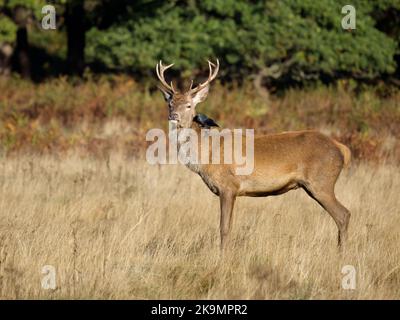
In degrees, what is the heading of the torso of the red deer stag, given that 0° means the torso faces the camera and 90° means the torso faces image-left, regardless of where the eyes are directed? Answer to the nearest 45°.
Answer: approximately 90°

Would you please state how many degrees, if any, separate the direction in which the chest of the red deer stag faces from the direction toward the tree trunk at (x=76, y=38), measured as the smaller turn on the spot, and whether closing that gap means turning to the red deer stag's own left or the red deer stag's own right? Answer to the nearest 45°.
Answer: approximately 90° to the red deer stag's own right

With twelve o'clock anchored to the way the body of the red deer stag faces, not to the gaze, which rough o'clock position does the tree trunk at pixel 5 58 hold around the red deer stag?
The tree trunk is roughly at 2 o'clock from the red deer stag.
